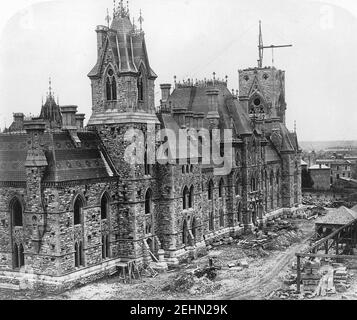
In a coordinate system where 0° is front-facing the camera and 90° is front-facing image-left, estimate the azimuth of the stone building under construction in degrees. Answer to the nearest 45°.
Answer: approximately 315°
